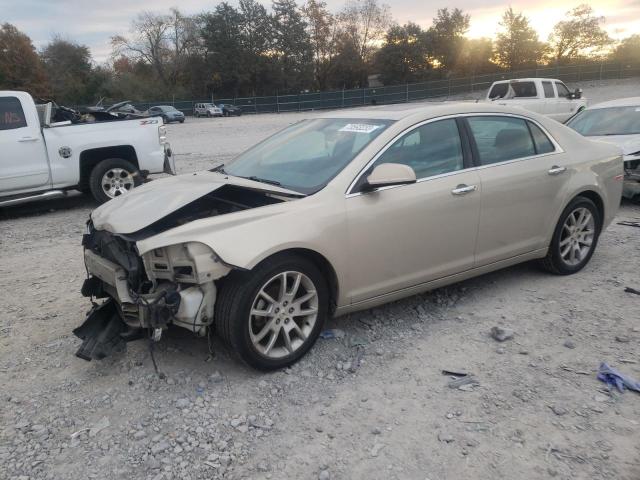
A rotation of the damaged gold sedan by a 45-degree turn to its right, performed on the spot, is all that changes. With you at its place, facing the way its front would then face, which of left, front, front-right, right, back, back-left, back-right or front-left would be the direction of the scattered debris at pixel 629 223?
back-right

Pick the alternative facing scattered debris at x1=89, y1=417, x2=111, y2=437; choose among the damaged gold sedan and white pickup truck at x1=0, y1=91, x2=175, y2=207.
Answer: the damaged gold sedan

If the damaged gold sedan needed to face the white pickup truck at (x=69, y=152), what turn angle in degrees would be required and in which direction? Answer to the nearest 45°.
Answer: approximately 90° to its right

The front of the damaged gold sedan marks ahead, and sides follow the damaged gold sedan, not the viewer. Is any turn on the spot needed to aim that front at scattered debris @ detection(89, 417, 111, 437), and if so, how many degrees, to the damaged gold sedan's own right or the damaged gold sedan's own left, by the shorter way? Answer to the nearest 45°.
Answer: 0° — it already faces it
